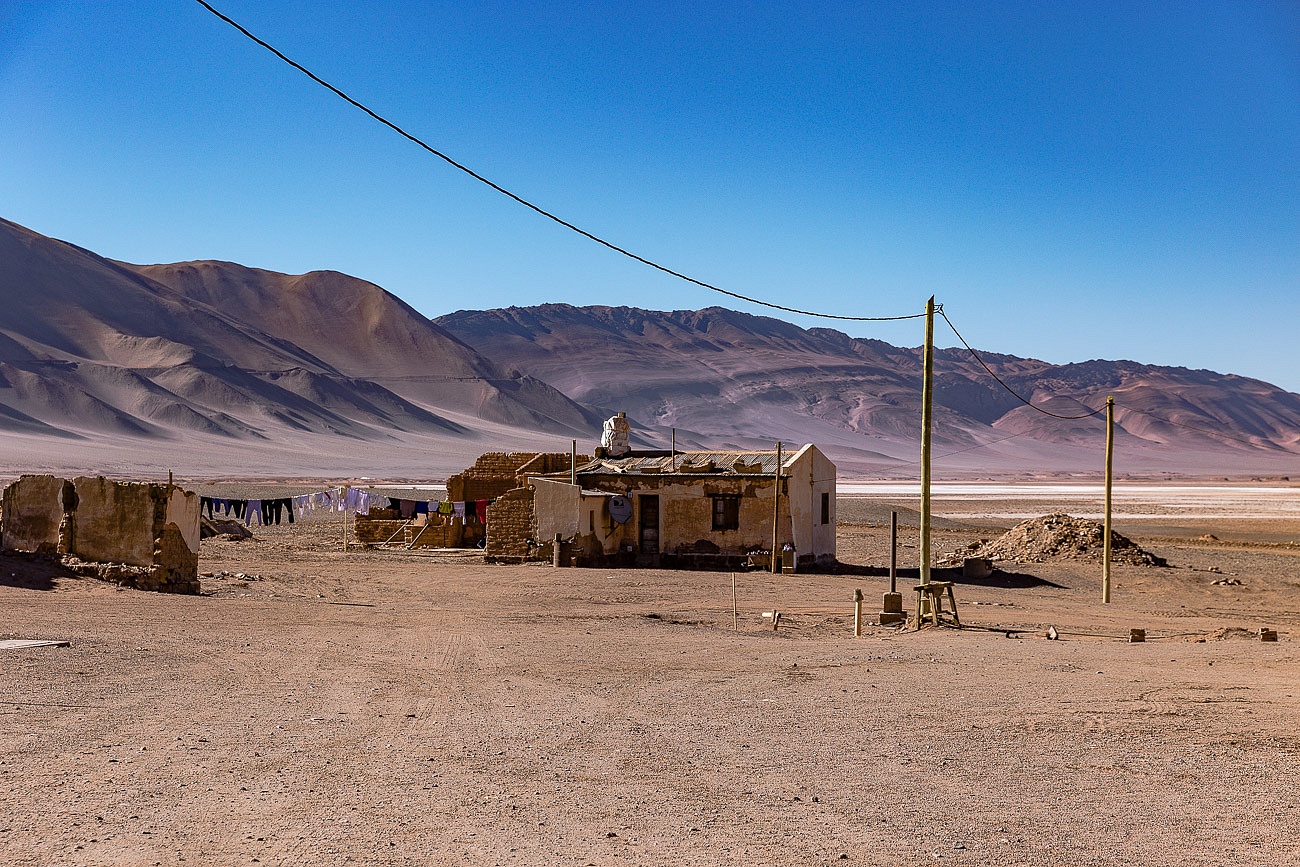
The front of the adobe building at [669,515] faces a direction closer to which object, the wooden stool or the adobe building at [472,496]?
the wooden stool

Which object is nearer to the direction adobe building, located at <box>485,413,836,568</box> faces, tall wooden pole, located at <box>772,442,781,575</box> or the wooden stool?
the wooden stool

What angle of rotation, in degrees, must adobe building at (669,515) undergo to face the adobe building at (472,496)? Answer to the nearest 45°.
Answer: approximately 135° to its right

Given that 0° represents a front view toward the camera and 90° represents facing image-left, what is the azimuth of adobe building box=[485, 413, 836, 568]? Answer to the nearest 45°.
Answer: approximately 0°

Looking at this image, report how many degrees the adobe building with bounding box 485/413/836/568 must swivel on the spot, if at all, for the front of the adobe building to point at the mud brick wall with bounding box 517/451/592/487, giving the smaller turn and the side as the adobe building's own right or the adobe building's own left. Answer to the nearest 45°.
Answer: approximately 135° to the adobe building's own right

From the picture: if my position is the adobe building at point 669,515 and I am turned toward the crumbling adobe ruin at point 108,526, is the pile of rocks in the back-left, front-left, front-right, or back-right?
back-left

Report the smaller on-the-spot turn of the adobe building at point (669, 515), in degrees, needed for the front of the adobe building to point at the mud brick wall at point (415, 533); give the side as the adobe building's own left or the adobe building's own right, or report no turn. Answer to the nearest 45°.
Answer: approximately 135° to the adobe building's own right

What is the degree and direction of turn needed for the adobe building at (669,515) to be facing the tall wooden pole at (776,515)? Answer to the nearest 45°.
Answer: approximately 45° to its left

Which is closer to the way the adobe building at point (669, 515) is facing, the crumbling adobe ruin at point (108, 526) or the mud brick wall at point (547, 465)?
the crumbling adobe ruin
